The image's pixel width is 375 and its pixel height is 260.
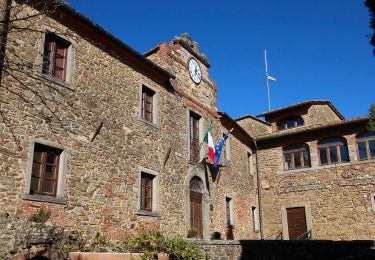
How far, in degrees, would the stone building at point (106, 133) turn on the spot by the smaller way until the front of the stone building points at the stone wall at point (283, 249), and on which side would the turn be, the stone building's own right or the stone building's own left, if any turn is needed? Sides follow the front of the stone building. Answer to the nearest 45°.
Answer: approximately 45° to the stone building's own left

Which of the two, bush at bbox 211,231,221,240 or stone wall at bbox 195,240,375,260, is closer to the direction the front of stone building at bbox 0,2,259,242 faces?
the stone wall

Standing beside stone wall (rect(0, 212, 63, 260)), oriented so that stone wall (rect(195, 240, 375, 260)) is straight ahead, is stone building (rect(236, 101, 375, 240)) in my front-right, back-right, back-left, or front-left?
front-left

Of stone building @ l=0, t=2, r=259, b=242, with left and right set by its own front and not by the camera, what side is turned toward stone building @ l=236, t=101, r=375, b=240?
left

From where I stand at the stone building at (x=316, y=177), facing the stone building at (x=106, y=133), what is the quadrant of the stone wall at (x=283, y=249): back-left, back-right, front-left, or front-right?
front-left
